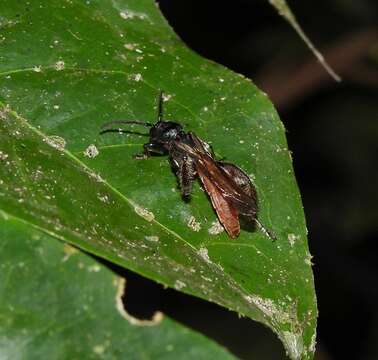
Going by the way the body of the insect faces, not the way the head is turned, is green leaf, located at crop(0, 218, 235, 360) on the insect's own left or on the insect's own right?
on the insect's own left

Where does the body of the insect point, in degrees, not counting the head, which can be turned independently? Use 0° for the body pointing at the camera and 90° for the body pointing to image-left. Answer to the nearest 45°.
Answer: approximately 135°
